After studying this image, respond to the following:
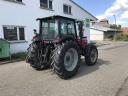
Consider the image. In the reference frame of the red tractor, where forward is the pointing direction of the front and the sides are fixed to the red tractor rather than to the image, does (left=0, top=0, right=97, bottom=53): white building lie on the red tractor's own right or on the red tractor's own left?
on the red tractor's own left

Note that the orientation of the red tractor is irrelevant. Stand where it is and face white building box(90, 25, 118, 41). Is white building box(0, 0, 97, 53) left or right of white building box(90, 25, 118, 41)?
left

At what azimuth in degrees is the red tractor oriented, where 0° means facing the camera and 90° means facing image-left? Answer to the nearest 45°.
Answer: approximately 225°

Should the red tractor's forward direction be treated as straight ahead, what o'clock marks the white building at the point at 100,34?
The white building is roughly at 11 o'clock from the red tractor.
